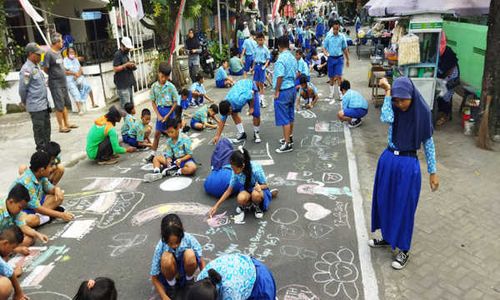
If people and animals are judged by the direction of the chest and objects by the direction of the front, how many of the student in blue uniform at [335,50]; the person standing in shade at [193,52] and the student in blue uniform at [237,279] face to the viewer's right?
0

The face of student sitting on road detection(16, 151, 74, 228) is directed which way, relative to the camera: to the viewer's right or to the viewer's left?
to the viewer's right

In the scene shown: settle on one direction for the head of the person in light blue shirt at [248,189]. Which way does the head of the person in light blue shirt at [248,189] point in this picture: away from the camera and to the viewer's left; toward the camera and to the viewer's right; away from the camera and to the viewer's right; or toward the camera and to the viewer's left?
toward the camera and to the viewer's left

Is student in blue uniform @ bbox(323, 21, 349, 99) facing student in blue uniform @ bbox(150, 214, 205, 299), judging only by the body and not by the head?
yes

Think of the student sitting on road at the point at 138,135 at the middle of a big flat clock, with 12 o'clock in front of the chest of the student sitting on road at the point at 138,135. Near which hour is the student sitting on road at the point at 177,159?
the student sitting on road at the point at 177,159 is roughly at 1 o'clock from the student sitting on road at the point at 138,135.

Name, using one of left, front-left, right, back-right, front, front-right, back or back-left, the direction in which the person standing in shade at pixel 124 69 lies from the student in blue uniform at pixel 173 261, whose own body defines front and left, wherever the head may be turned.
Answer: back

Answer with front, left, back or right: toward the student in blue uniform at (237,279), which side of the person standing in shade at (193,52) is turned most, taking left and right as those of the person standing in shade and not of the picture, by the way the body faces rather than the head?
front

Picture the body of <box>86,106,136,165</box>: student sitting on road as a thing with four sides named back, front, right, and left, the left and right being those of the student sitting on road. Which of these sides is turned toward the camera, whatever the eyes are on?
right

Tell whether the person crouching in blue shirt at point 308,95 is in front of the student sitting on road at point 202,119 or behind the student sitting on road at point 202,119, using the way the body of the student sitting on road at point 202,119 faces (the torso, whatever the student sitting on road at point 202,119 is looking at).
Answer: in front

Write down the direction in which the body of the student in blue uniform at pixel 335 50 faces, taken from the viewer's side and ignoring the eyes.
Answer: toward the camera

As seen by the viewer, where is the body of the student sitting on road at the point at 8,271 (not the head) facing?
to the viewer's right

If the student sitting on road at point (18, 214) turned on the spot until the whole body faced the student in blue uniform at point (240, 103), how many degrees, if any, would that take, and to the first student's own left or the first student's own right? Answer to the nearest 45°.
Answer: approximately 90° to the first student's own left

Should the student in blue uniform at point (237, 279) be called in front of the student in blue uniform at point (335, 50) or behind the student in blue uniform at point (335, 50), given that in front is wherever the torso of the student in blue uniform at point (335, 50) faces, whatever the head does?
in front

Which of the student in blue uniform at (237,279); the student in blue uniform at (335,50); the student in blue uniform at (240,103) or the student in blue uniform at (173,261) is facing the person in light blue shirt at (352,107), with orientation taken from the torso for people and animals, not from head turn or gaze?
the student in blue uniform at (335,50)
